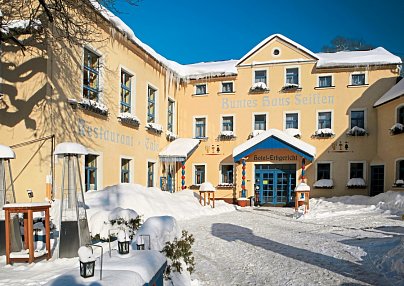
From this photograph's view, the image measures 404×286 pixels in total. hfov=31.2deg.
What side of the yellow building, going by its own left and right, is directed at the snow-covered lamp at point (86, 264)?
front

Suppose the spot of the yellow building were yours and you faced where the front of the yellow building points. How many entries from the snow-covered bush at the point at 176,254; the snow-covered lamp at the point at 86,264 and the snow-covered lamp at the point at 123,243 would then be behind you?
0

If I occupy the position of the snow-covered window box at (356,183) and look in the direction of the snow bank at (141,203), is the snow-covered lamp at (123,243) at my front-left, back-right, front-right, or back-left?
front-left

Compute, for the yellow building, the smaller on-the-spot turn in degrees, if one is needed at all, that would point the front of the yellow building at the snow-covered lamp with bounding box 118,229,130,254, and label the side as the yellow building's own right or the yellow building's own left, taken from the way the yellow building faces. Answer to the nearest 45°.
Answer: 0° — it already faces it

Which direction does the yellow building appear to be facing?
toward the camera

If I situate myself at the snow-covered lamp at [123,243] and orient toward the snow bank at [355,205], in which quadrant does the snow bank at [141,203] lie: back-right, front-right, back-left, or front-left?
front-left

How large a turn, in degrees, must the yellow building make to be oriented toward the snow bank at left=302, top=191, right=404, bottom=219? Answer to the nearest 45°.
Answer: approximately 45° to its left
